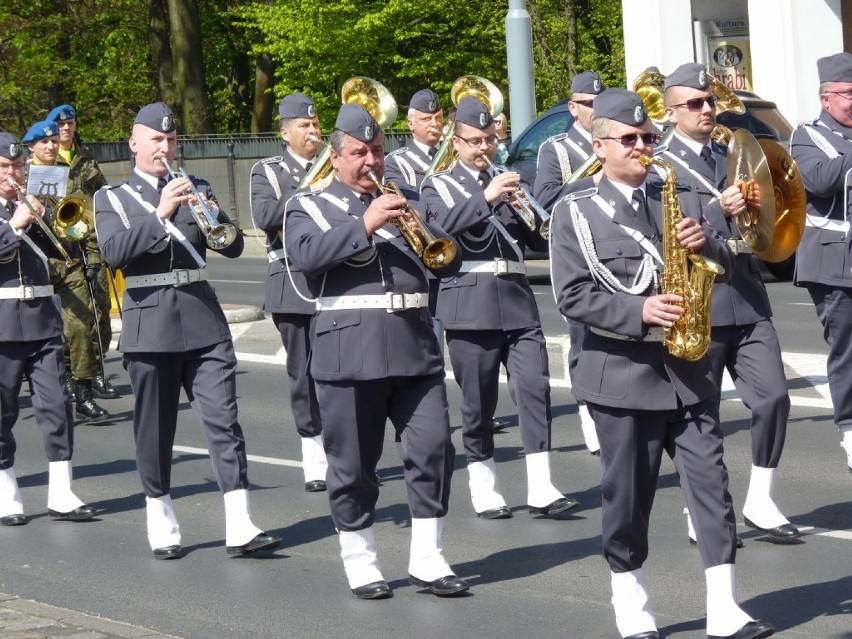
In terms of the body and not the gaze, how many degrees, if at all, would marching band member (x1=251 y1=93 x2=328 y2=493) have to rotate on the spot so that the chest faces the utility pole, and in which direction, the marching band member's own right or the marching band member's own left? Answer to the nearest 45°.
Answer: approximately 135° to the marching band member's own left

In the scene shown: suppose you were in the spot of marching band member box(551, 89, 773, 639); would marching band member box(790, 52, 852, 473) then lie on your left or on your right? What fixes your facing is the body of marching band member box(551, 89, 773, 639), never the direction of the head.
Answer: on your left

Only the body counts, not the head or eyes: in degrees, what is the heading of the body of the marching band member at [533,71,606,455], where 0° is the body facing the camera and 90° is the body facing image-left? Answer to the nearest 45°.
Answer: approximately 315°

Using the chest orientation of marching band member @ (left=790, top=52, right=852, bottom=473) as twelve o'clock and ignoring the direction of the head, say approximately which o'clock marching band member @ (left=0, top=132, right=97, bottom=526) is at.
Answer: marching band member @ (left=0, top=132, right=97, bottom=526) is roughly at 4 o'clock from marching band member @ (left=790, top=52, right=852, bottom=473).

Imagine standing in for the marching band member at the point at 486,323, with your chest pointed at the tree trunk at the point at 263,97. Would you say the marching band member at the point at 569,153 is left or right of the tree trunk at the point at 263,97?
right

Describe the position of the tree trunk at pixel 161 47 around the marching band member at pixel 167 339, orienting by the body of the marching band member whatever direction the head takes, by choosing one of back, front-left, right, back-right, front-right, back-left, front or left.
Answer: back-left

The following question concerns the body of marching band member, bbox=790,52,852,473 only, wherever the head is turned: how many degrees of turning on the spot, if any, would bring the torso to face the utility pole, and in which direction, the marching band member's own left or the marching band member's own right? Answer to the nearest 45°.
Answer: approximately 135° to the marching band member's own left

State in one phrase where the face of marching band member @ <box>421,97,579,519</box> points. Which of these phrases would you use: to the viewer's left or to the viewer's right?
to the viewer's right

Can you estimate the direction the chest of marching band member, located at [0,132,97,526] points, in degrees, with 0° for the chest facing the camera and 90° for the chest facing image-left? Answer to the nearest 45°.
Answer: approximately 315°

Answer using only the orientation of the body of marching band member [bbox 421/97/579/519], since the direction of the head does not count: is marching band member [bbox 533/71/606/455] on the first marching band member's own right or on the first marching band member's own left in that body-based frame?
on the first marching band member's own left
